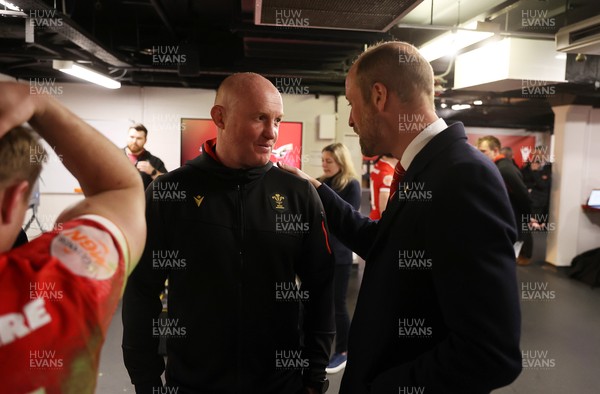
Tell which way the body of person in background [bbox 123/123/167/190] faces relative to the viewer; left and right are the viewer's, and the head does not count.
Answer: facing the viewer and to the left of the viewer

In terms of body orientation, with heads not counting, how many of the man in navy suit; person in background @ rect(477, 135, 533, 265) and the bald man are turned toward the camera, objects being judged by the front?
1

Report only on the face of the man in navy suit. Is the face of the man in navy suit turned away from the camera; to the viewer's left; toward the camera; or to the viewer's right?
to the viewer's left

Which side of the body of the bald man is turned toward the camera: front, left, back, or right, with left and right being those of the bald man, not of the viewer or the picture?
front

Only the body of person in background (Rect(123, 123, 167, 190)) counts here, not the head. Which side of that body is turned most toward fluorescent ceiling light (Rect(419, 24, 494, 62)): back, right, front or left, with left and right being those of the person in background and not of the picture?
left

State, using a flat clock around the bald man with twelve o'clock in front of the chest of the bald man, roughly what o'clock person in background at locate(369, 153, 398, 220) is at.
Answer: The person in background is roughly at 7 o'clock from the bald man.

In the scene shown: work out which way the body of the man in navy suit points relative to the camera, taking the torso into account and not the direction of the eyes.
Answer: to the viewer's left

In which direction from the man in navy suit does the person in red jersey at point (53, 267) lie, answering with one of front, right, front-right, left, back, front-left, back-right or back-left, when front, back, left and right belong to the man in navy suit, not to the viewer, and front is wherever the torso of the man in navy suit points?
front-left

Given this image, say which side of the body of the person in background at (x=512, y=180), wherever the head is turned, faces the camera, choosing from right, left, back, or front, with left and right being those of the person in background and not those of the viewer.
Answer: left

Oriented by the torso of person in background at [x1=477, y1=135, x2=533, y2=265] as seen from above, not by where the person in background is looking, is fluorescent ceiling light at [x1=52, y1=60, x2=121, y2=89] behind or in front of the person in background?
in front
